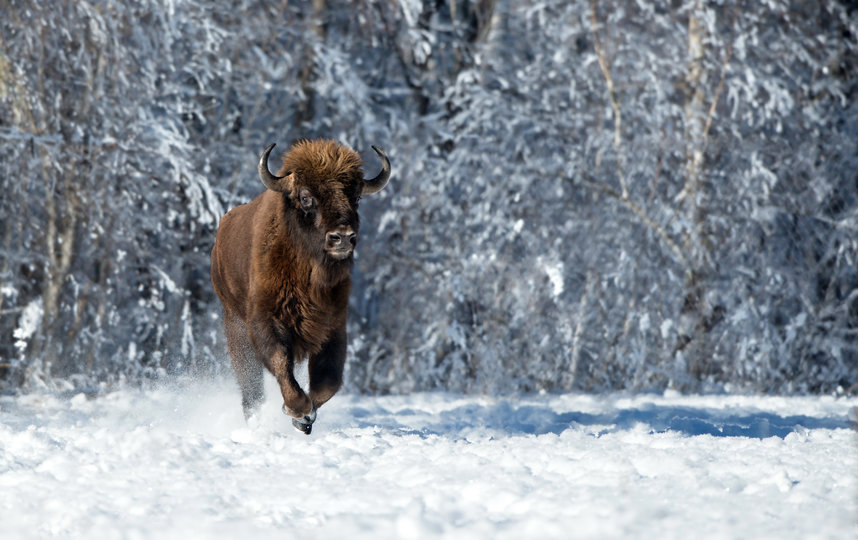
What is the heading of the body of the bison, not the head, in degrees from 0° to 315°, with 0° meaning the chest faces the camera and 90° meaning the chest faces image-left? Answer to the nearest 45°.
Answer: approximately 315°
